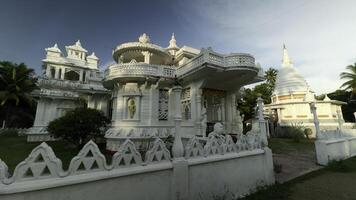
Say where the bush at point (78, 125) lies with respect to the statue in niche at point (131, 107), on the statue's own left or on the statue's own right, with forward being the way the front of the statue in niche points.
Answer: on the statue's own right

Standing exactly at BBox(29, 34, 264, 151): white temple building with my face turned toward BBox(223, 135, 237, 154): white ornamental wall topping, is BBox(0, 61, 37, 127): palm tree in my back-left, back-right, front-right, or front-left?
back-right

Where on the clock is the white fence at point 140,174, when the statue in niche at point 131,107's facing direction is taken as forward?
The white fence is roughly at 12 o'clock from the statue in niche.

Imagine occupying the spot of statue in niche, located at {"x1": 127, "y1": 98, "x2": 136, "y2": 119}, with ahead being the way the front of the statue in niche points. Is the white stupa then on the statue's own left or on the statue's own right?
on the statue's own left

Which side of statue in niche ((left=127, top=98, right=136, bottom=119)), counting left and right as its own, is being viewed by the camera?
front

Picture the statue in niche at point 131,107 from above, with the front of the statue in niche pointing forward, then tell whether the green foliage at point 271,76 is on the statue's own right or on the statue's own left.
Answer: on the statue's own left

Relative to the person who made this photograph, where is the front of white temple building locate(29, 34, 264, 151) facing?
facing the viewer and to the right of the viewer

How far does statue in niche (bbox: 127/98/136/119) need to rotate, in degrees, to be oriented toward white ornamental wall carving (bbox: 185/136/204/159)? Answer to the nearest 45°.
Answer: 0° — it already faces it

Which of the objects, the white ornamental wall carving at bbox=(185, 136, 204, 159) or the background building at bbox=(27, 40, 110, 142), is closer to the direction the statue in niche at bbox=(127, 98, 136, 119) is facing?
the white ornamental wall carving

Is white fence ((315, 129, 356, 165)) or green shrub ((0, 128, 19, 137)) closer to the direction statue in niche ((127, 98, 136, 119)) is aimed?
the white fence

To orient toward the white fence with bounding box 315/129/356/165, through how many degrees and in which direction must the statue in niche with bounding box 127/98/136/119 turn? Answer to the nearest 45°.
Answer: approximately 45° to its left

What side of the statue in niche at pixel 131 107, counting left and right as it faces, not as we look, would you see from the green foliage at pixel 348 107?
left
